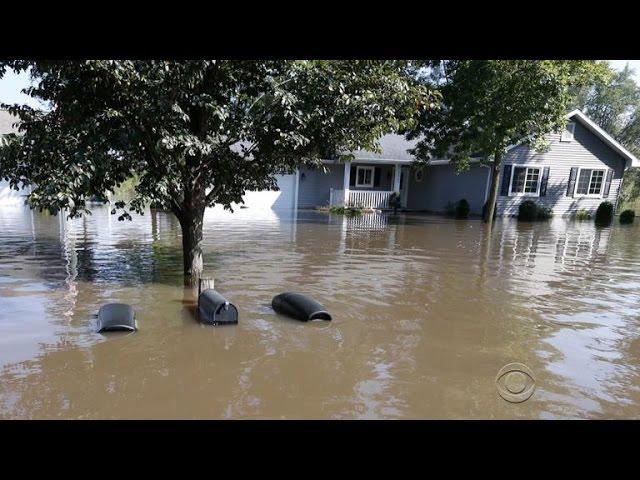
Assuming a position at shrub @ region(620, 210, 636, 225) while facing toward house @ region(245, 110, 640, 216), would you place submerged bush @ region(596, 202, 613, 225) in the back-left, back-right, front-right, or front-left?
front-left

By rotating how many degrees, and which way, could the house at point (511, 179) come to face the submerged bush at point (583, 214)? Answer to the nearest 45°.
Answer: approximately 90° to its left

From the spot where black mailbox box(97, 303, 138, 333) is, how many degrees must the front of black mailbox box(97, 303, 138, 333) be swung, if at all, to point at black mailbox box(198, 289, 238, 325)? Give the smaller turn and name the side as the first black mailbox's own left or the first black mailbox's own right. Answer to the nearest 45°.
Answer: approximately 90° to the first black mailbox's own left

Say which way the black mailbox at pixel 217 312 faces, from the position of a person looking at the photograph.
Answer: facing the viewer and to the right of the viewer

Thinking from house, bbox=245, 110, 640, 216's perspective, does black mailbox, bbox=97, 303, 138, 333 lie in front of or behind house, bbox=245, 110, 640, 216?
in front

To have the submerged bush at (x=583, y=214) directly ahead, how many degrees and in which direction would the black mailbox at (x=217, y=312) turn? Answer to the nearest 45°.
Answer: approximately 90° to its left

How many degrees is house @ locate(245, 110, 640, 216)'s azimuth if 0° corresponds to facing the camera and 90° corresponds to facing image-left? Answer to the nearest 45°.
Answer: approximately 0°

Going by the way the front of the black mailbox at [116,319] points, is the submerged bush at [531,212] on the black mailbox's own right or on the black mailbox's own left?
on the black mailbox's own left

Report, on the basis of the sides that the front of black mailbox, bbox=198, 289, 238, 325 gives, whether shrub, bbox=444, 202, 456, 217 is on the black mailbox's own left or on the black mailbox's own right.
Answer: on the black mailbox's own left

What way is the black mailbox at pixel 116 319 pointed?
toward the camera

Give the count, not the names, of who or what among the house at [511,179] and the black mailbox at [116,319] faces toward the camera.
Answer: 2
